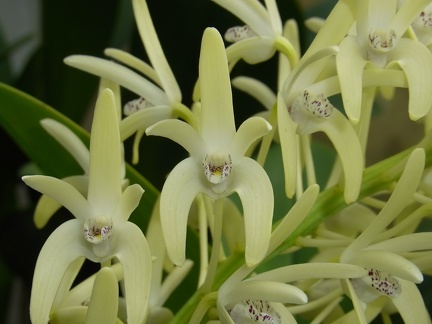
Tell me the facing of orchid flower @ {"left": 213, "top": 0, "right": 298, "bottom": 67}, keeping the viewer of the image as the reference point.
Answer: facing to the left of the viewer

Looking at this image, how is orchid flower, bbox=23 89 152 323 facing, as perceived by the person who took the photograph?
facing the viewer

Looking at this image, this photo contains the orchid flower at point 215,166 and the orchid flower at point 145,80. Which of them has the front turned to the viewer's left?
the orchid flower at point 145,80

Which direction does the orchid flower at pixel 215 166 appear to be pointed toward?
toward the camera

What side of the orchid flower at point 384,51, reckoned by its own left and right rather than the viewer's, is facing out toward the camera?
front

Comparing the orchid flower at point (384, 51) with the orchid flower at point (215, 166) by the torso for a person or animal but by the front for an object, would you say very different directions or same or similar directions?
same or similar directions
